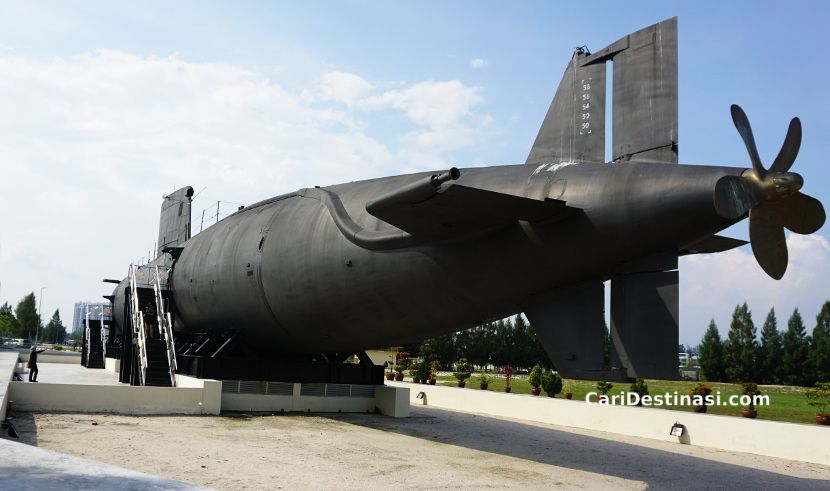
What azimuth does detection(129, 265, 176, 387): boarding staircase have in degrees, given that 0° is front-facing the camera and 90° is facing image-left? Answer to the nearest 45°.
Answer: approximately 0°

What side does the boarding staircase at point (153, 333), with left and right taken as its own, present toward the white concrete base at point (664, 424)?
left

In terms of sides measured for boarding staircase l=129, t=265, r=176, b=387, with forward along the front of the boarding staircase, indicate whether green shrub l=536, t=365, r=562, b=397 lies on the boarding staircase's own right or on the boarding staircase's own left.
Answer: on the boarding staircase's own left

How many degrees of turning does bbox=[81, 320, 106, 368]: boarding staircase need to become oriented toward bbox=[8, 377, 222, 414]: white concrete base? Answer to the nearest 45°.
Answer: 0° — it already faces it

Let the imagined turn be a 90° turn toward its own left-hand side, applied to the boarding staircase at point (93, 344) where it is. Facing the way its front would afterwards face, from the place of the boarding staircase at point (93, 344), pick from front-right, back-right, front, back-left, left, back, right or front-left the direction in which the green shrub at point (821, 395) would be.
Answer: front-right

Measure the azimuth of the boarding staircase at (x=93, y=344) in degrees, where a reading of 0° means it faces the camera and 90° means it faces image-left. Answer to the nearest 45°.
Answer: approximately 0°

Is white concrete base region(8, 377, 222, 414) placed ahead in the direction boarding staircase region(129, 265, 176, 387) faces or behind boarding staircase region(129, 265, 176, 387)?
ahead

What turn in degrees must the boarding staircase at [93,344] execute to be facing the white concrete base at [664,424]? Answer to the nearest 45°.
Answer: approximately 45° to its left

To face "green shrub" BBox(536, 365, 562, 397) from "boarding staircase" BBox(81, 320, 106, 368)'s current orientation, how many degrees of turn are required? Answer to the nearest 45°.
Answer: approximately 45° to its left

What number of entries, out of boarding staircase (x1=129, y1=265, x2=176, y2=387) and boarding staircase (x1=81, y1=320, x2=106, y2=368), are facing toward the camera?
2

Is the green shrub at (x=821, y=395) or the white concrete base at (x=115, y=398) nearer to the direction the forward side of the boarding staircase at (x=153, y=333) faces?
the white concrete base
